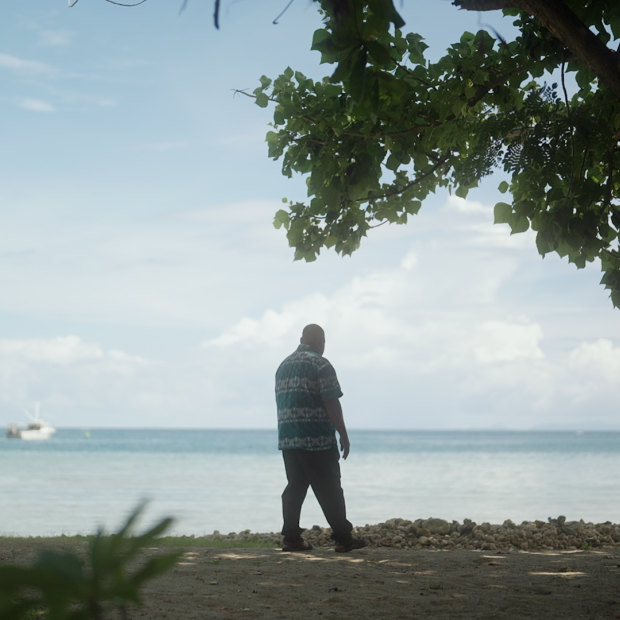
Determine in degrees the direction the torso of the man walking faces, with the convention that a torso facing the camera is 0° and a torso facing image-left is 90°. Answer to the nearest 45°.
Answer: approximately 225°
